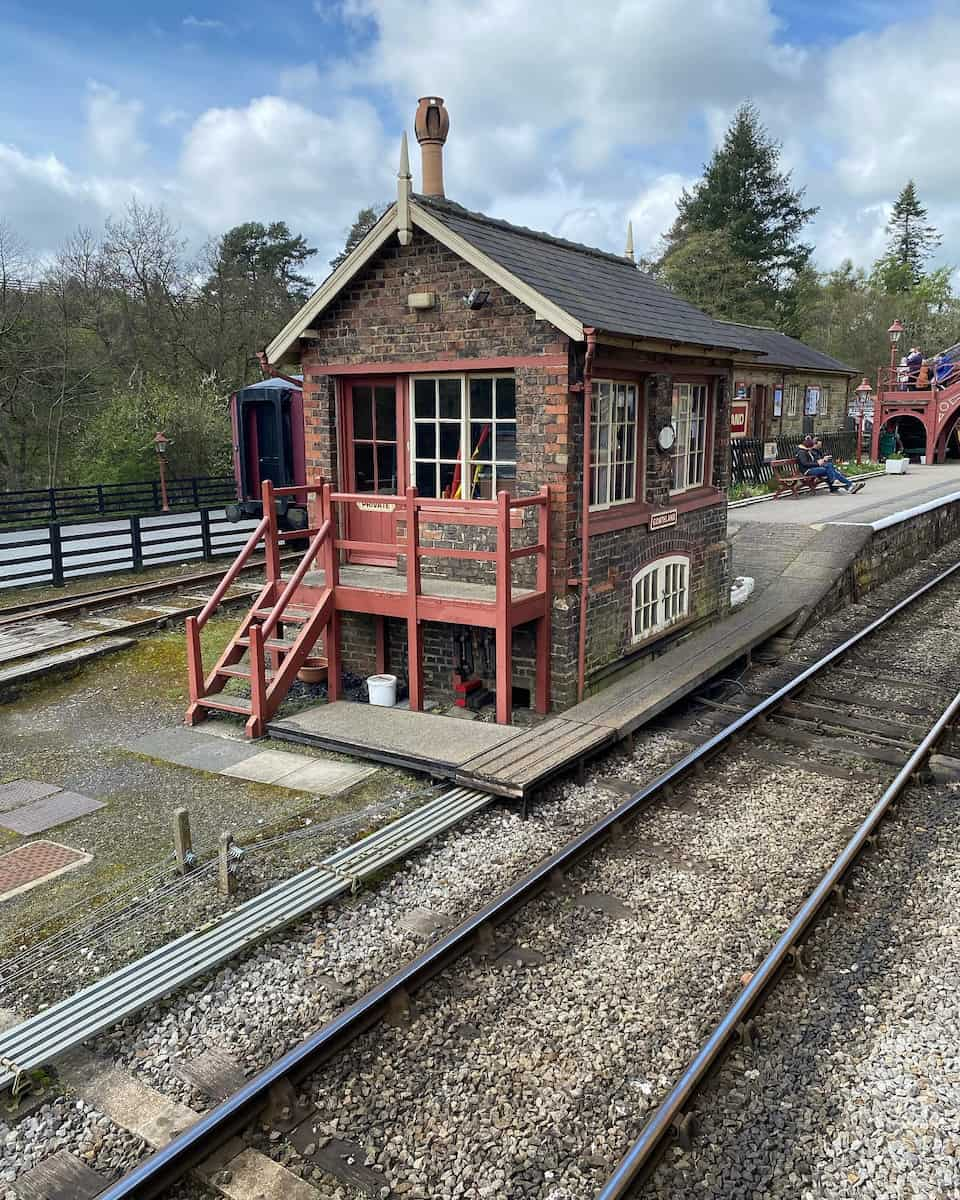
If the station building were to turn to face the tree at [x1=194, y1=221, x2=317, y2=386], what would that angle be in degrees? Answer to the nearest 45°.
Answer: approximately 135° to its right

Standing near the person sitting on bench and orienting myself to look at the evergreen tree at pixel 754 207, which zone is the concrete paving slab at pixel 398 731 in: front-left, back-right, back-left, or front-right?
back-left

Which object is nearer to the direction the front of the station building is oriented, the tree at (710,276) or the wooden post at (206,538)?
the wooden post

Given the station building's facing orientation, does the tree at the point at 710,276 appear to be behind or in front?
behind

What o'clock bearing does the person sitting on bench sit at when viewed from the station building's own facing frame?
The person sitting on bench is roughly at 1 o'clock from the station building.

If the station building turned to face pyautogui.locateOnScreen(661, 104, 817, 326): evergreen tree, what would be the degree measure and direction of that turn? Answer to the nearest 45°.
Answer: approximately 135° to its left

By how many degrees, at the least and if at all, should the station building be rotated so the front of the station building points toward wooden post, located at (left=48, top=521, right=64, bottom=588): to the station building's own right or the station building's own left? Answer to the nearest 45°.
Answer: approximately 90° to the station building's own right

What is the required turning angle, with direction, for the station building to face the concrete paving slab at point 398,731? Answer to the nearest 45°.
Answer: approximately 45° to its right

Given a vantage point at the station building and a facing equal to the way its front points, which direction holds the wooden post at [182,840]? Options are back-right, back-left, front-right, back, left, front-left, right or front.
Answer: front-right
